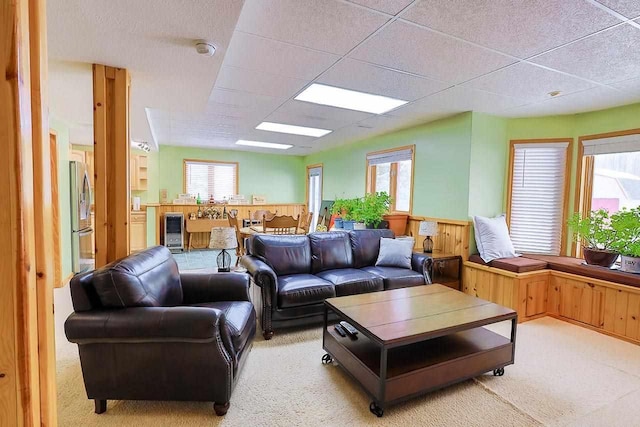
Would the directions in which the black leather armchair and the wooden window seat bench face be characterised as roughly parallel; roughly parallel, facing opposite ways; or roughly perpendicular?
roughly parallel, facing opposite ways

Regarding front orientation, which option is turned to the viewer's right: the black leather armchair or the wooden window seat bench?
the black leather armchair

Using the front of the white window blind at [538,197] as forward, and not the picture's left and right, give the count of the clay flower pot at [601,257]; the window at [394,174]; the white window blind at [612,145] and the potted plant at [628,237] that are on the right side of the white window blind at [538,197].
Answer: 1

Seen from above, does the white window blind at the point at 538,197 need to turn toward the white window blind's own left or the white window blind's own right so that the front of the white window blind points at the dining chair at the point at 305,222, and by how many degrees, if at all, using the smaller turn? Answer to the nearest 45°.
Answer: approximately 90° to the white window blind's own right

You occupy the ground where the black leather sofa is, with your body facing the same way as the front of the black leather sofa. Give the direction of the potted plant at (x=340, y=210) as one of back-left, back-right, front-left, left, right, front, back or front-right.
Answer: back-left

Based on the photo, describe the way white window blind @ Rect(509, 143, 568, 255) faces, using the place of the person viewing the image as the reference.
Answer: facing the viewer

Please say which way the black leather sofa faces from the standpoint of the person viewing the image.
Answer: facing the viewer and to the right of the viewer

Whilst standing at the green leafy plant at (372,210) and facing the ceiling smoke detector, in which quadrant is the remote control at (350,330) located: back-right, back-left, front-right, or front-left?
front-left

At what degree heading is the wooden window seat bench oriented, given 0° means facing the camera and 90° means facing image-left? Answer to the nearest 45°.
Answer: approximately 45°

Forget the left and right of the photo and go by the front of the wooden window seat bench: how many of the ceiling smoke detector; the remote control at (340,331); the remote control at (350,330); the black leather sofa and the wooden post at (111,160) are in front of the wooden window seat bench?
5

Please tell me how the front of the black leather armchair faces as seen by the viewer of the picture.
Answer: facing to the right of the viewer

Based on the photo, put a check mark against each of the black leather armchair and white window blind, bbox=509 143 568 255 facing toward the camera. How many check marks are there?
1

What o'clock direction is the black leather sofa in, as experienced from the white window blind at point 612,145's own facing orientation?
The black leather sofa is roughly at 12 o'clock from the white window blind.

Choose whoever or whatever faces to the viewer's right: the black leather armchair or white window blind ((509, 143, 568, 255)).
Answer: the black leather armchair

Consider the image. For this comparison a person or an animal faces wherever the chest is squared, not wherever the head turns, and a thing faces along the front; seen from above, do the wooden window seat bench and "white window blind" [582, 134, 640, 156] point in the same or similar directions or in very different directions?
same or similar directions

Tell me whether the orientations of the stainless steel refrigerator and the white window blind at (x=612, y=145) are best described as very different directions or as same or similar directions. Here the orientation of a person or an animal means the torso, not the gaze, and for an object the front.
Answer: very different directions
